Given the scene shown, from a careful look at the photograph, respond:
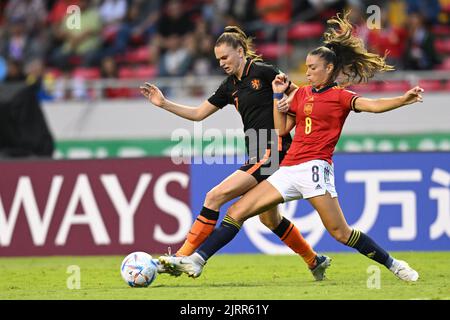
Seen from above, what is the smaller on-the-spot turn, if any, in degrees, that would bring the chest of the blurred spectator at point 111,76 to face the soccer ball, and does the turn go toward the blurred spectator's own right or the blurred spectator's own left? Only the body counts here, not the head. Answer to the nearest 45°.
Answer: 0° — they already face it

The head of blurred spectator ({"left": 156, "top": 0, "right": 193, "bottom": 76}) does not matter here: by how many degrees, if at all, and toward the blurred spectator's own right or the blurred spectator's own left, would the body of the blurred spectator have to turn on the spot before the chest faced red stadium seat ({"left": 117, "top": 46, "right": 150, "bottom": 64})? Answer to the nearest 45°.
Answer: approximately 135° to the blurred spectator's own right

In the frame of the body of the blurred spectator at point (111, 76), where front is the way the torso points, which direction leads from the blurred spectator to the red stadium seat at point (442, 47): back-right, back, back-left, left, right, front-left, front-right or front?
left

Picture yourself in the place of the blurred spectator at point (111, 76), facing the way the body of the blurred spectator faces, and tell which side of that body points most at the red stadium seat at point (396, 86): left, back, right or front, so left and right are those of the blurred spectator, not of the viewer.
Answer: left

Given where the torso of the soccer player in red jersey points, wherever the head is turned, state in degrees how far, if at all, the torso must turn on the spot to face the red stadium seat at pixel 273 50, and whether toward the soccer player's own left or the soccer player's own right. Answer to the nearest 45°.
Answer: approximately 135° to the soccer player's own right

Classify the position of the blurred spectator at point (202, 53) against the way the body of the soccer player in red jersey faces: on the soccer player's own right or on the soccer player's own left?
on the soccer player's own right

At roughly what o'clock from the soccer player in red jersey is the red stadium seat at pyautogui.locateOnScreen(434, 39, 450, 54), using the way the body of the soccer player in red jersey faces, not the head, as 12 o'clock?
The red stadium seat is roughly at 5 o'clock from the soccer player in red jersey.

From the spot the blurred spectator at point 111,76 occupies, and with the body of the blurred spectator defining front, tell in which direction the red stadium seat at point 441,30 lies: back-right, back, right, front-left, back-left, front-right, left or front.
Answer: left

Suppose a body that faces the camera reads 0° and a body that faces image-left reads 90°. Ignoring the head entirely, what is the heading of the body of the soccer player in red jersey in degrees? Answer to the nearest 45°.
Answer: approximately 45°

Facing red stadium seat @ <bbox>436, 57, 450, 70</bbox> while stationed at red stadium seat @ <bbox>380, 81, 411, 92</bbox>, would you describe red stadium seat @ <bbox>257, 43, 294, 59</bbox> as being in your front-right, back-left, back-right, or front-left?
back-left

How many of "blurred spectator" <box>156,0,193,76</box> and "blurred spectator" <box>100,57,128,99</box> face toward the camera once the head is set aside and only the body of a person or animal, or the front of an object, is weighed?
2
